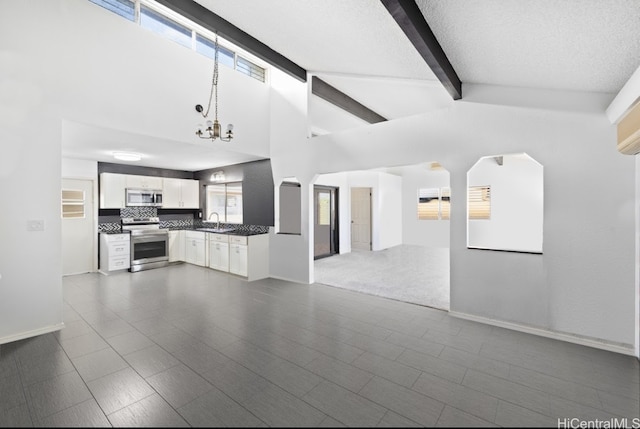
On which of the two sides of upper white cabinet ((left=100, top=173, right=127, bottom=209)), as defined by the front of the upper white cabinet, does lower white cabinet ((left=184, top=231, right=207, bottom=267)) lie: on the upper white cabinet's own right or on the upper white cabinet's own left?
on the upper white cabinet's own left

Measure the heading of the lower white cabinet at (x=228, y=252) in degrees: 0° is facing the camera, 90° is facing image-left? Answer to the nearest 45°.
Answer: approximately 45°

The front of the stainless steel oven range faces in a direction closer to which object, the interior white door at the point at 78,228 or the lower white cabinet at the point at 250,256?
the lower white cabinet

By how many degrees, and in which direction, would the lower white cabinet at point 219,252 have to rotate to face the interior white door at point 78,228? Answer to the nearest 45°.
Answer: approximately 45° to its right

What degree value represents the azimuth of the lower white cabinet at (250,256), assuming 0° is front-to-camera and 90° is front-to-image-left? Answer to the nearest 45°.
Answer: approximately 45°

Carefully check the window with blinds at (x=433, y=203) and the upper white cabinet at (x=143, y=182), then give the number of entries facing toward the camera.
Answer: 2

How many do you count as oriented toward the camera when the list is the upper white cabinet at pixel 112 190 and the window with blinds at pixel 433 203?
2

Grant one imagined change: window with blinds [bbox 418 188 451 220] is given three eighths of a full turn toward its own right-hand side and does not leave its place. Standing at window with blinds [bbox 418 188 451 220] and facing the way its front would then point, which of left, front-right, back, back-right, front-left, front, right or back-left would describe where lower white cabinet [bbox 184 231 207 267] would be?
left

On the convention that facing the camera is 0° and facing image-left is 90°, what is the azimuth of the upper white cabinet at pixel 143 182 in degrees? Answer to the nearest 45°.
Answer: approximately 0°

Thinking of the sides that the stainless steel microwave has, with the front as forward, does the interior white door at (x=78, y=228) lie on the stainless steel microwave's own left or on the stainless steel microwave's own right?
on the stainless steel microwave's own right
